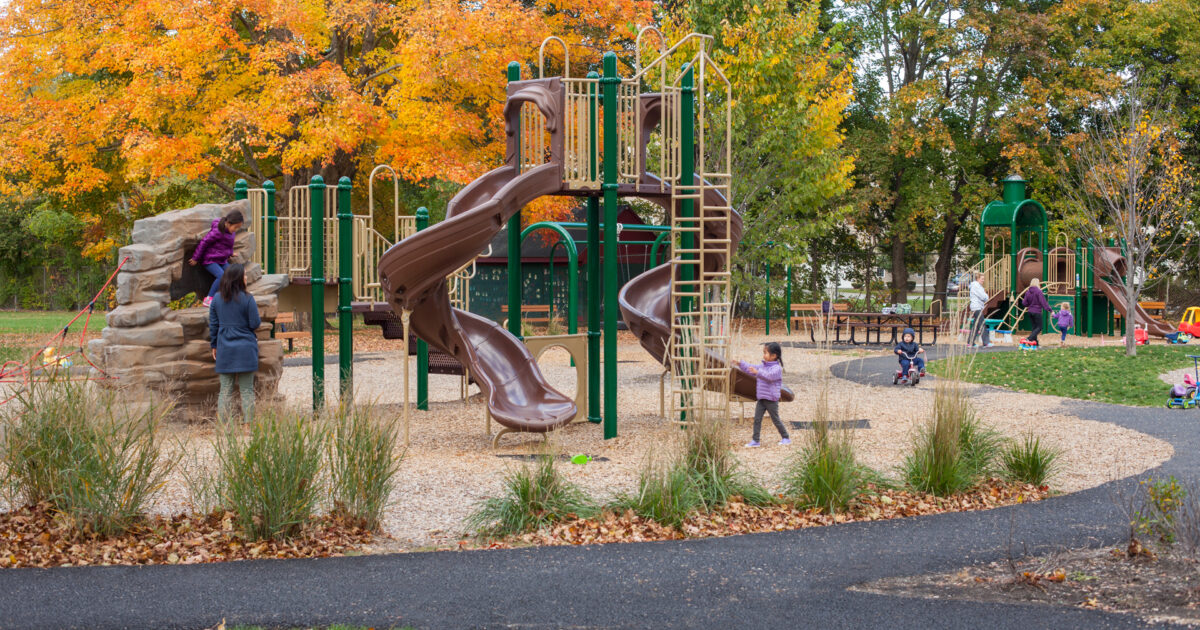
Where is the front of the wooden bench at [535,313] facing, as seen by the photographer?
facing the viewer

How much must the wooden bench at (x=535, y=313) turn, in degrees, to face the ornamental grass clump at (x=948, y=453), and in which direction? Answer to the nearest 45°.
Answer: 0° — it already faces it

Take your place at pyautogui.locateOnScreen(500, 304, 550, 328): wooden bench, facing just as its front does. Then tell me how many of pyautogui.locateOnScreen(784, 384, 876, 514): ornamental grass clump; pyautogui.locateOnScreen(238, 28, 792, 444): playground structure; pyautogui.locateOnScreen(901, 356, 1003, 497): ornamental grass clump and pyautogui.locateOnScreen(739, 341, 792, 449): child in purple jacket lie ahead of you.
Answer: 4

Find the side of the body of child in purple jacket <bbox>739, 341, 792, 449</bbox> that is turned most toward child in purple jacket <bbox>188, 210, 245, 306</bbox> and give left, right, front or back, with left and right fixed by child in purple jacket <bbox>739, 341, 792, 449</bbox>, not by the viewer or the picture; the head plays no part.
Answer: front

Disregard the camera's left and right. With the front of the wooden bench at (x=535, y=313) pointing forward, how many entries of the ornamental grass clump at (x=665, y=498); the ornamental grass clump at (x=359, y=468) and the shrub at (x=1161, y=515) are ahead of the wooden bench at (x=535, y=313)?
3

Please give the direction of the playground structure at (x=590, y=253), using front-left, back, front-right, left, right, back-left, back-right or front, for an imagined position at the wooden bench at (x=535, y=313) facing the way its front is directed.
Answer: front

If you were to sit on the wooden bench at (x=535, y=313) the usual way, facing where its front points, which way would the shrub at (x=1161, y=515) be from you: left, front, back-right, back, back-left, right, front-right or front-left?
front

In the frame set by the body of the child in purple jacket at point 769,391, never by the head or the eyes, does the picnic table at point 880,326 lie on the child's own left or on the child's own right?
on the child's own right

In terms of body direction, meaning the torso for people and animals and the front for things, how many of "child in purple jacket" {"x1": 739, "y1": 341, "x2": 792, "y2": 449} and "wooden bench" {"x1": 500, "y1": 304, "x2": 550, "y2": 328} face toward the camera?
1

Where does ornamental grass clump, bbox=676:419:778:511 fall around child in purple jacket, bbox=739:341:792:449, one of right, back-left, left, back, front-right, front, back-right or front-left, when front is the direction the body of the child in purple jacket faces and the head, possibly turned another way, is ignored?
left

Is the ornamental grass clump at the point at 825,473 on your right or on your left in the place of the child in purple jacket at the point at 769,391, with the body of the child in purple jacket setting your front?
on your left

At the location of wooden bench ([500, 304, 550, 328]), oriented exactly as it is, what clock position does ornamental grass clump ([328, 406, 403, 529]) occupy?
The ornamental grass clump is roughly at 12 o'clock from the wooden bench.

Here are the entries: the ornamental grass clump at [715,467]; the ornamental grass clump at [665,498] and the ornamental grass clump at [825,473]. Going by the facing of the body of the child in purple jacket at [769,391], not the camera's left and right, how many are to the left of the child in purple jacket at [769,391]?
3

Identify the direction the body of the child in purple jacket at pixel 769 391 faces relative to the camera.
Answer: to the viewer's left

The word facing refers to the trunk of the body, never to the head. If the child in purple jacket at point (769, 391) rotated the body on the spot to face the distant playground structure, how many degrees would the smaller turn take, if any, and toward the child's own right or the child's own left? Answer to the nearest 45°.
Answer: approximately 90° to the child's own right

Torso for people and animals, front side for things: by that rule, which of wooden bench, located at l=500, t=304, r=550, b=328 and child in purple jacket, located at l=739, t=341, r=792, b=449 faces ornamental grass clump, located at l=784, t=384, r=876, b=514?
the wooden bench

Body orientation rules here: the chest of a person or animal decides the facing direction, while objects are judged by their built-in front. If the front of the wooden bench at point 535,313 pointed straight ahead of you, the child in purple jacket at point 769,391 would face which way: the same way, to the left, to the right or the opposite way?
to the right

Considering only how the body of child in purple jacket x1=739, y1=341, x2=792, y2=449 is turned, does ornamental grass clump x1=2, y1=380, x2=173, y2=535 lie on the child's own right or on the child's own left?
on the child's own left

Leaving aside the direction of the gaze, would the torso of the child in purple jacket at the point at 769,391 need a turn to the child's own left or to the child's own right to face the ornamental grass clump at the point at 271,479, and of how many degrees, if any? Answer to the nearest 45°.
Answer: approximately 45° to the child's own left
